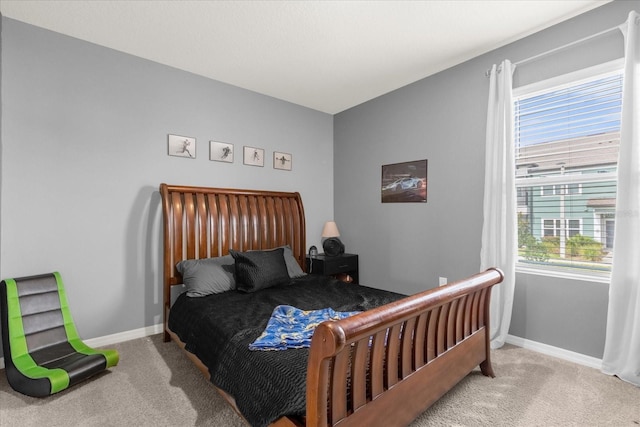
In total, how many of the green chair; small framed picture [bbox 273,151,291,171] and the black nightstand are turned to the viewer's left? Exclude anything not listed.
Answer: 0

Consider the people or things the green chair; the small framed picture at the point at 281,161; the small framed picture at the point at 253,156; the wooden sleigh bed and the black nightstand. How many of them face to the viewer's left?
0

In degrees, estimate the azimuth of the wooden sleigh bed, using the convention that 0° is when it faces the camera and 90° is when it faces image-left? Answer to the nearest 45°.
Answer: approximately 315°

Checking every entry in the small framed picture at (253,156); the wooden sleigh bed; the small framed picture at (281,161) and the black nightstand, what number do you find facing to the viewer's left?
0

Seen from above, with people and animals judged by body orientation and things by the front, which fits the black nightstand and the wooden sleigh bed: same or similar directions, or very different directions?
same or similar directions

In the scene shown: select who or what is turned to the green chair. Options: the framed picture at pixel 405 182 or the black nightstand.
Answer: the framed picture

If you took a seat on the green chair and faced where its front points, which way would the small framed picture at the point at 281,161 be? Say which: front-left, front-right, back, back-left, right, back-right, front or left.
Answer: front-left

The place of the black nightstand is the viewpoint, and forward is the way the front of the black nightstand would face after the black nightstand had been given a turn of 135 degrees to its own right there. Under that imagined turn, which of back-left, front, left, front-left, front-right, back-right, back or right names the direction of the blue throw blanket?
left

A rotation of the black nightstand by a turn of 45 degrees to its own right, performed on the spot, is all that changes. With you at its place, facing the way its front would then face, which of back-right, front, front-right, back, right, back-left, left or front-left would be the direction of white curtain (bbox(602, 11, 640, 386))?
front-left

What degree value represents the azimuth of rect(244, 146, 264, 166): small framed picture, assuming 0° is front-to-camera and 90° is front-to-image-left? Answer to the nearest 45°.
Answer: approximately 315°

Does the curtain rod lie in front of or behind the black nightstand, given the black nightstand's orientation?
in front

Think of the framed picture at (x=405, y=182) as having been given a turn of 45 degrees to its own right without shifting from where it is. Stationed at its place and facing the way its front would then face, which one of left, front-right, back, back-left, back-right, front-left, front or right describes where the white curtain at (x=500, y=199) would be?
back-left

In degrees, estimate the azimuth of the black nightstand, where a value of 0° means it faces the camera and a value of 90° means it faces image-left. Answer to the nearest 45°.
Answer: approximately 315°

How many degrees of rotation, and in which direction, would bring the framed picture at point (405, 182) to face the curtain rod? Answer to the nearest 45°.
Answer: approximately 90° to its left

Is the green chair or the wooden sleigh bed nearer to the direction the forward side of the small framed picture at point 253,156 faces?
the wooden sleigh bed

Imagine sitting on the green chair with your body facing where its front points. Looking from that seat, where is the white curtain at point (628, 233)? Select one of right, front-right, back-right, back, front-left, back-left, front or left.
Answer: front

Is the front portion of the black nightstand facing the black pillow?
no

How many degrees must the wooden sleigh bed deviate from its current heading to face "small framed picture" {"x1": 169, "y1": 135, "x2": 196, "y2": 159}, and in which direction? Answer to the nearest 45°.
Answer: approximately 180°

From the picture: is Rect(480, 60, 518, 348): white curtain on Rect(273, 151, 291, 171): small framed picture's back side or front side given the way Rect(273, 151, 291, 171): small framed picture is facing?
on the front side

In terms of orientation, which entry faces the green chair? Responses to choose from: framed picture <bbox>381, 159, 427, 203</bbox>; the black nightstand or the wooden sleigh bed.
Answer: the framed picture
